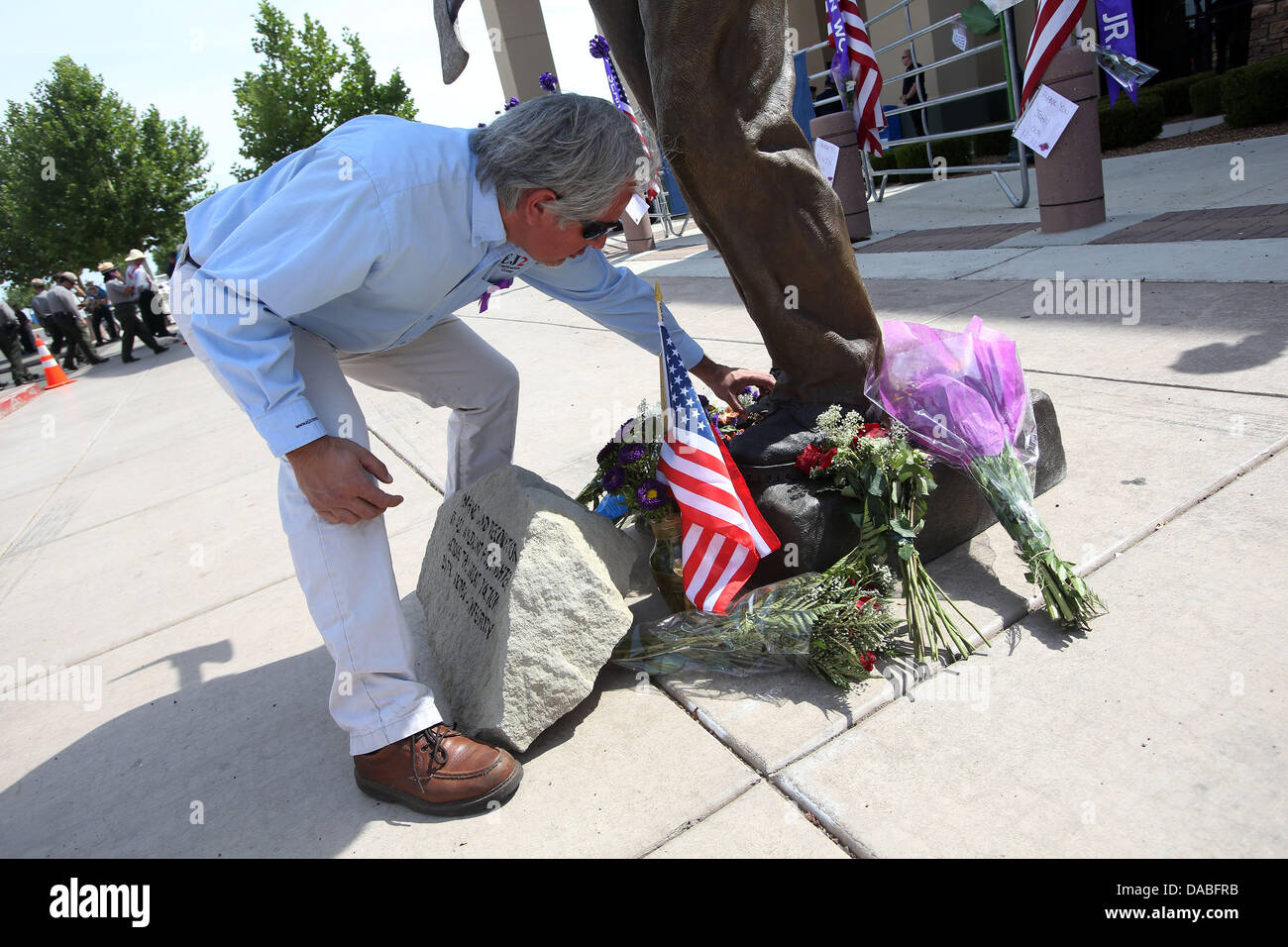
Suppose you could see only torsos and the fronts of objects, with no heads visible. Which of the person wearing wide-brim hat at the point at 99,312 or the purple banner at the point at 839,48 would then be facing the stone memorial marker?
the purple banner

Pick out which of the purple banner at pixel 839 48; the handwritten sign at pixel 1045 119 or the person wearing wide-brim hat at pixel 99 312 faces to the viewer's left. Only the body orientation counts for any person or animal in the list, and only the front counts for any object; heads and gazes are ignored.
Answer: the person wearing wide-brim hat

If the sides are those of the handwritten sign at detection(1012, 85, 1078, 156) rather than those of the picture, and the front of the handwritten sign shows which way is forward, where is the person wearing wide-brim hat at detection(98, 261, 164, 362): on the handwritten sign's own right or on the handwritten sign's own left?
on the handwritten sign's own right

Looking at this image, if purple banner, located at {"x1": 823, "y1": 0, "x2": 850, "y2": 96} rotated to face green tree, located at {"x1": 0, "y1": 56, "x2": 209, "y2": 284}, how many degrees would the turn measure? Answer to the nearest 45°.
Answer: approximately 135° to its right

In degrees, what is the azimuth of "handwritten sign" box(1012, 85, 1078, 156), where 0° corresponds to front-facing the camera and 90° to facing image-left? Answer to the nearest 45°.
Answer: approximately 0°

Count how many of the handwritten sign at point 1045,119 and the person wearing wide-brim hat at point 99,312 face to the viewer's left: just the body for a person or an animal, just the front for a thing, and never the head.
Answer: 1

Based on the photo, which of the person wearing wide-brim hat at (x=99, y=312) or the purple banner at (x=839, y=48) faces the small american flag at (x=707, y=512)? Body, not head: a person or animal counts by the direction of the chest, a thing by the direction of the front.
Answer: the purple banner

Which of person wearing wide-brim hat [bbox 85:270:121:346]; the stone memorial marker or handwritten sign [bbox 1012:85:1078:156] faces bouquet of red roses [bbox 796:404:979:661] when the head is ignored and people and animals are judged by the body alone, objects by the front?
the handwritten sign

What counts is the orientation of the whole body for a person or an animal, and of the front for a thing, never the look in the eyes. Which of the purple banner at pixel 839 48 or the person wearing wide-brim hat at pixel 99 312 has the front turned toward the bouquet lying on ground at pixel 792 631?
the purple banner
